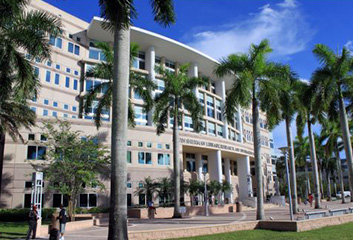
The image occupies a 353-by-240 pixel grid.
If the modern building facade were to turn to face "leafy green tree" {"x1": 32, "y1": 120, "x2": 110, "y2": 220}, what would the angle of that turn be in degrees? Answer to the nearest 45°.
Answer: approximately 45° to its right

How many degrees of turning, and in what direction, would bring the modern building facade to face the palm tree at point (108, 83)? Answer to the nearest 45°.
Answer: approximately 45° to its right

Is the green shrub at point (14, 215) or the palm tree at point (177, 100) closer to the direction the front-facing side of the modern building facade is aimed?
the palm tree

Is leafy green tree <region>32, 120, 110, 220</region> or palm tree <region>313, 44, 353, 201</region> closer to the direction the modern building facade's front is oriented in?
the palm tree

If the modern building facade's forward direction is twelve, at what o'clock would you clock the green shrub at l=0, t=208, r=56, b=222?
The green shrub is roughly at 2 o'clock from the modern building facade.

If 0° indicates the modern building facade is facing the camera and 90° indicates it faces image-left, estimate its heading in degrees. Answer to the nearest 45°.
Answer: approximately 315°

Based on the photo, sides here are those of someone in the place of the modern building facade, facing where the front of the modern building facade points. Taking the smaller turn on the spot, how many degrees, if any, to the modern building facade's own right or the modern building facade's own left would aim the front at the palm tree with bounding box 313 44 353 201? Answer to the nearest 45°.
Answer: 0° — it already faces it
